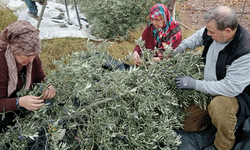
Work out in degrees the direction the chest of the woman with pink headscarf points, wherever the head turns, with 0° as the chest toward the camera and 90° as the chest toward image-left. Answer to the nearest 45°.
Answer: approximately 45°

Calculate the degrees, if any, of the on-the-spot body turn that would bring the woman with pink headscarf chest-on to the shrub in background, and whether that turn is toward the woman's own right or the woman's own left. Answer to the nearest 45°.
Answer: approximately 90° to the woman's own right

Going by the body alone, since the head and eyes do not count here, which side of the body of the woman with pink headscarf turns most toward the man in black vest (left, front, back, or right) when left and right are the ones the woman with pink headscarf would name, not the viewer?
left

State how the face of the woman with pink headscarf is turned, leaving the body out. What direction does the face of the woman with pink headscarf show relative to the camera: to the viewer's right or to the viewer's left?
to the viewer's left

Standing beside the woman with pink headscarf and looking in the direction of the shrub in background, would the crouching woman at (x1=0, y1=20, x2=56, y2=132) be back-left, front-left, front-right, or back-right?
back-left

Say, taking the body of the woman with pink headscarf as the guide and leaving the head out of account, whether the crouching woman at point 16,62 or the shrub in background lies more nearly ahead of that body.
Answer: the crouching woman

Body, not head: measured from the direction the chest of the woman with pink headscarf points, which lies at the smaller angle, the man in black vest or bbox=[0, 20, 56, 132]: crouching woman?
the crouching woman

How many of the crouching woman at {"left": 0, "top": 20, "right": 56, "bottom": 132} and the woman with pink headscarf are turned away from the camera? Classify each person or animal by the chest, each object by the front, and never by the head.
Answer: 0

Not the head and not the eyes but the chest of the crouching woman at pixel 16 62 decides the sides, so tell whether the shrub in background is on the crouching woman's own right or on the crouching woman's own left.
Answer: on the crouching woman's own left

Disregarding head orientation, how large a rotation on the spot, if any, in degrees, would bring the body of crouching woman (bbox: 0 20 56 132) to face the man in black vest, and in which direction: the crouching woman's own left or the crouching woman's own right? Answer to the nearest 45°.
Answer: approximately 45° to the crouching woman's own left

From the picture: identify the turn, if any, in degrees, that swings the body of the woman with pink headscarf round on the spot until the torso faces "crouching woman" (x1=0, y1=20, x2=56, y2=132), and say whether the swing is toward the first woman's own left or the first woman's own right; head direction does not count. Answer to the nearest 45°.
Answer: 0° — they already face them
